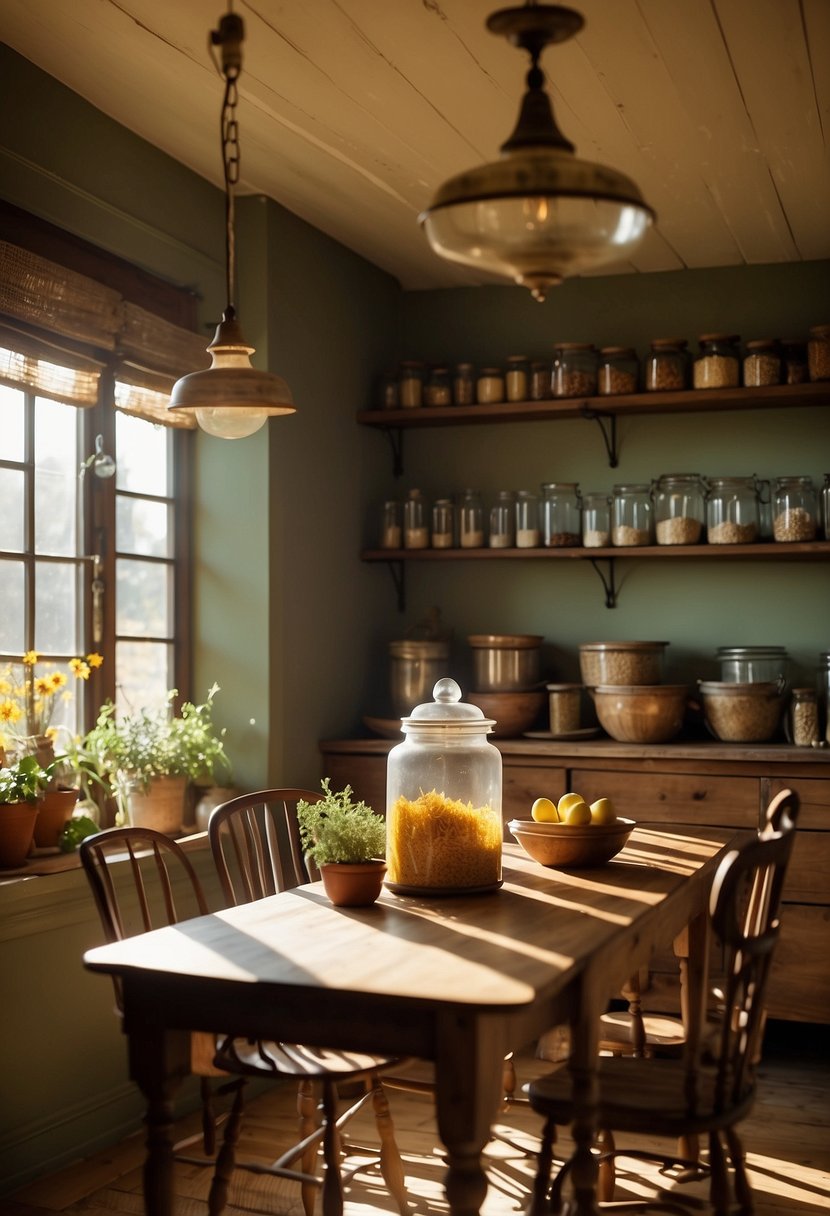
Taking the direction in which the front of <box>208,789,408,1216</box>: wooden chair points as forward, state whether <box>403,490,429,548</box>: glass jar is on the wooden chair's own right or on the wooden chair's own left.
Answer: on the wooden chair's own left

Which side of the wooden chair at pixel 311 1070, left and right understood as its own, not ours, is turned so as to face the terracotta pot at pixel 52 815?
back

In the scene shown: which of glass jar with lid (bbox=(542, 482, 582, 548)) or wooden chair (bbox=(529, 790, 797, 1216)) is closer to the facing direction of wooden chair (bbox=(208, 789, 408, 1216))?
the wooden chair

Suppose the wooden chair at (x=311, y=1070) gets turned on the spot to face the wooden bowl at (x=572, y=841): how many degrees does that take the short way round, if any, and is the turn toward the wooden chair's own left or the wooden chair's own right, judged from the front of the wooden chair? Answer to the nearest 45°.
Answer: approximately 45° to the wooden chair's own left

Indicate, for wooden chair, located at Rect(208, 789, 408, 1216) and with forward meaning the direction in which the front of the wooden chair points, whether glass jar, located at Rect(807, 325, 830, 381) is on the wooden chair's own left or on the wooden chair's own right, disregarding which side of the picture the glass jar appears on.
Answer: on the wooden chair's own left

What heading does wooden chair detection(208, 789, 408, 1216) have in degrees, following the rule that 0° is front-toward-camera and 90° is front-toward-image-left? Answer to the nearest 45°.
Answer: approximately 315°
